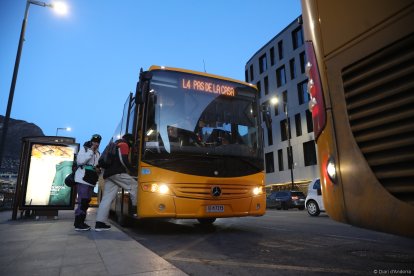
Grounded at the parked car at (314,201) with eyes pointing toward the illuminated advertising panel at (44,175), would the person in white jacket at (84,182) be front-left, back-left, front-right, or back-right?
front-left

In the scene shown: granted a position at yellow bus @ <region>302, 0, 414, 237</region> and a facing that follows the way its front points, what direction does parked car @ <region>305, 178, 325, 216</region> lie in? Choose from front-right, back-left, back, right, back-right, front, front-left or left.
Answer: front-left

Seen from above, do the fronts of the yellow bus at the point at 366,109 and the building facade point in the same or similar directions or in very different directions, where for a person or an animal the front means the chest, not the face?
very different directions

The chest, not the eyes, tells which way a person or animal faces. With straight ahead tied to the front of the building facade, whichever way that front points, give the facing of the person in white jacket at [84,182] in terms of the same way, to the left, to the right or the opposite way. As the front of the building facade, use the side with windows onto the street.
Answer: the opposite way

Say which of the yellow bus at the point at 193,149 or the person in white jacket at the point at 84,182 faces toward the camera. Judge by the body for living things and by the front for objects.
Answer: the yellow bus

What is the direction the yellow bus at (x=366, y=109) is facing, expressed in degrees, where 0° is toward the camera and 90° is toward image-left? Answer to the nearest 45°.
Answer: approximately 225°

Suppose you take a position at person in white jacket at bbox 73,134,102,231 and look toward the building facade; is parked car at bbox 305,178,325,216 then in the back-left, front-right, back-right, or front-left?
front-right

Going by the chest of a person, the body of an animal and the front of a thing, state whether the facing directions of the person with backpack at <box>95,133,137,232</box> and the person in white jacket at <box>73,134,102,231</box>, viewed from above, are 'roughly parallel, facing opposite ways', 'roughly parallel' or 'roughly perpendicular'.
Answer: roughly parallel

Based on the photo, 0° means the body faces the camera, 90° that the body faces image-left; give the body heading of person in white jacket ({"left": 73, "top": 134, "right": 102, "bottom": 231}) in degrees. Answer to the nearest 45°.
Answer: approximately 270°

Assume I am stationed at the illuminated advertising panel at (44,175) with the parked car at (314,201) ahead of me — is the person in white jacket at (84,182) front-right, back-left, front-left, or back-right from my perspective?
front-right

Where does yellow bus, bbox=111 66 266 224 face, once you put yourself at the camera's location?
facing the viewer
